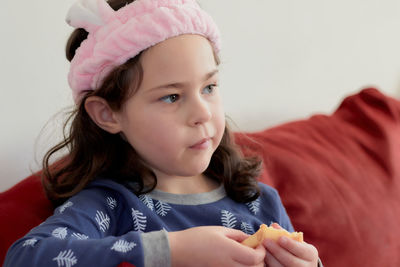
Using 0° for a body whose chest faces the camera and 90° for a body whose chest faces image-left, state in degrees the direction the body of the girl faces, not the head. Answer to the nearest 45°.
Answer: approximately 315°

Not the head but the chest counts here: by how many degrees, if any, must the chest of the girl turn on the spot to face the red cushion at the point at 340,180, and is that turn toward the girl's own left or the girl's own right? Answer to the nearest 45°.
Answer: approximately 90° to the girl's own left
